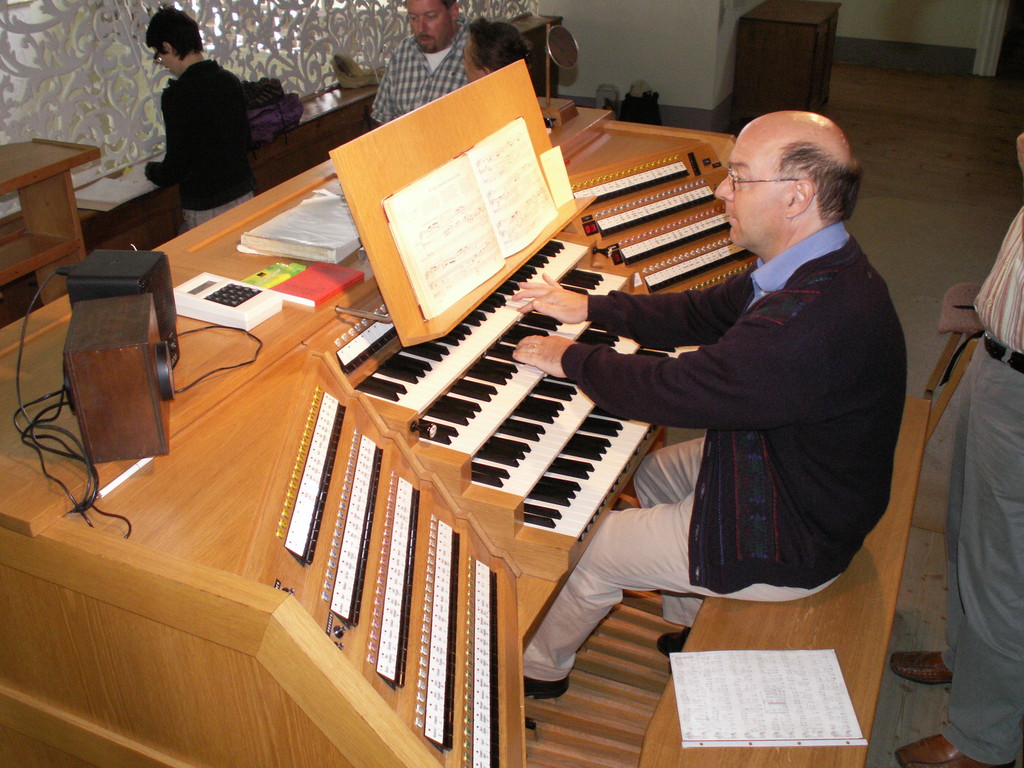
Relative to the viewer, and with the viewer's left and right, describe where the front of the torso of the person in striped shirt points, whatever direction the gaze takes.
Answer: facing to the left of the viewer

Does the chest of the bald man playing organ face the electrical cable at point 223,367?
yes

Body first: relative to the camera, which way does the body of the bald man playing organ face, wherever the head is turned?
to the viewer's left

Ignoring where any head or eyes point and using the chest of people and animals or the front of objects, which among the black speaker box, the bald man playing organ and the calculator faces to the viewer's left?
the bald man playing organ

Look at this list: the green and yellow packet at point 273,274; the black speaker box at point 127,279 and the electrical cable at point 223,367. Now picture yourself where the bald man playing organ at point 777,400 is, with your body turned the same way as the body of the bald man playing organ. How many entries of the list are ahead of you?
3

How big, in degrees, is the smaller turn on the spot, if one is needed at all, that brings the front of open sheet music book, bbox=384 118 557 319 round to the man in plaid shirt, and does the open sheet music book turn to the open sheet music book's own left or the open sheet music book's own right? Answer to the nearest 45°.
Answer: approximately 135° to the open sheet music book's own left

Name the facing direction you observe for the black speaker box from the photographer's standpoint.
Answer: facing to the right of the viewer

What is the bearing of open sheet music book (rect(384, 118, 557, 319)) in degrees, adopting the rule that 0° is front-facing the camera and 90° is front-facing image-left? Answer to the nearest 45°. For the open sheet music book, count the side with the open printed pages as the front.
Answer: approximately 315°
